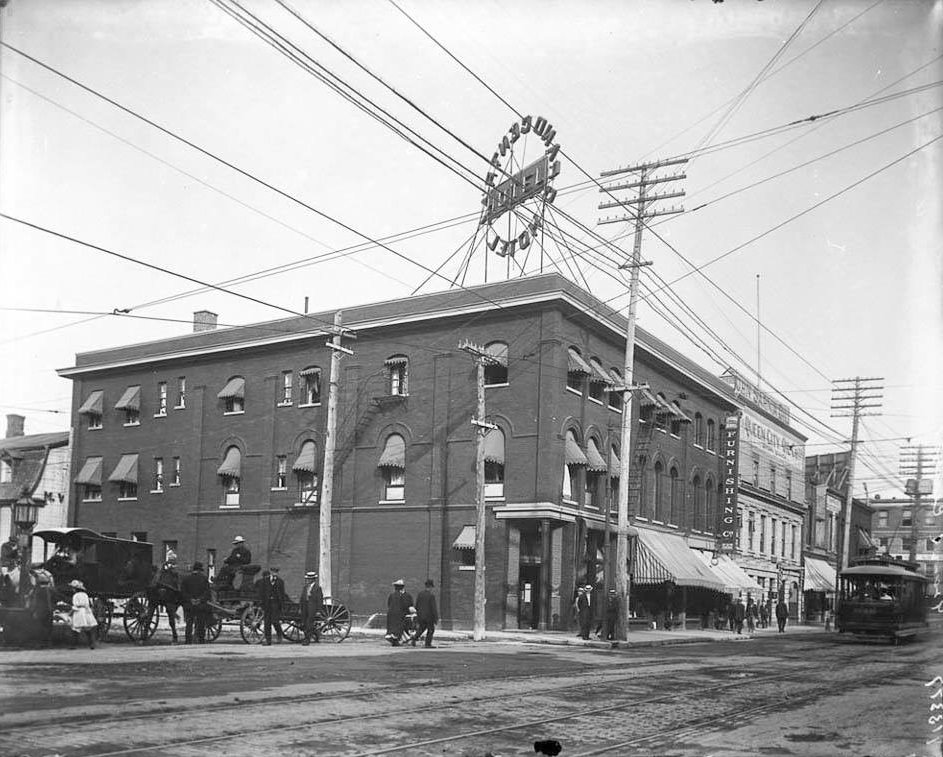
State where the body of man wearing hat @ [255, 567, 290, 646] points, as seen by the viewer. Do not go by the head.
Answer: toward the camera

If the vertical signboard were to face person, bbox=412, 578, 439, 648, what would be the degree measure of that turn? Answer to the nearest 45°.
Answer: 0° — it already faces them

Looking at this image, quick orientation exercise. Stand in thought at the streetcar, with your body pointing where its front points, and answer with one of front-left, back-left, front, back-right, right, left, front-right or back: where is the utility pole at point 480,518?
front

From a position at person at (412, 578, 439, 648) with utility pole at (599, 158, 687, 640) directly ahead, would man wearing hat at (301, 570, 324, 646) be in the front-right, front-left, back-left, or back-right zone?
back-left

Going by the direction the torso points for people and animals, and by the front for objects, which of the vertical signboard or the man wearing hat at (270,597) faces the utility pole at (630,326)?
the vertical signboard

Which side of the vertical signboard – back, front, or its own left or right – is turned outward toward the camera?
front

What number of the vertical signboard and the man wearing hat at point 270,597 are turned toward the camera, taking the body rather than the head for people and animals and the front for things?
2

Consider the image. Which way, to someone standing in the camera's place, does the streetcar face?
facing the viewer and to the left of the viewer

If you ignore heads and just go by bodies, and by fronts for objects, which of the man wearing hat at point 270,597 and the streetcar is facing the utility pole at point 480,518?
the streetcar

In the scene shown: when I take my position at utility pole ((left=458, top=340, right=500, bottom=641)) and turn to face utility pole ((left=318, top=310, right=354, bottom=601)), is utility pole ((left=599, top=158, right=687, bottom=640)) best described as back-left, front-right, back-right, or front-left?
back-right
